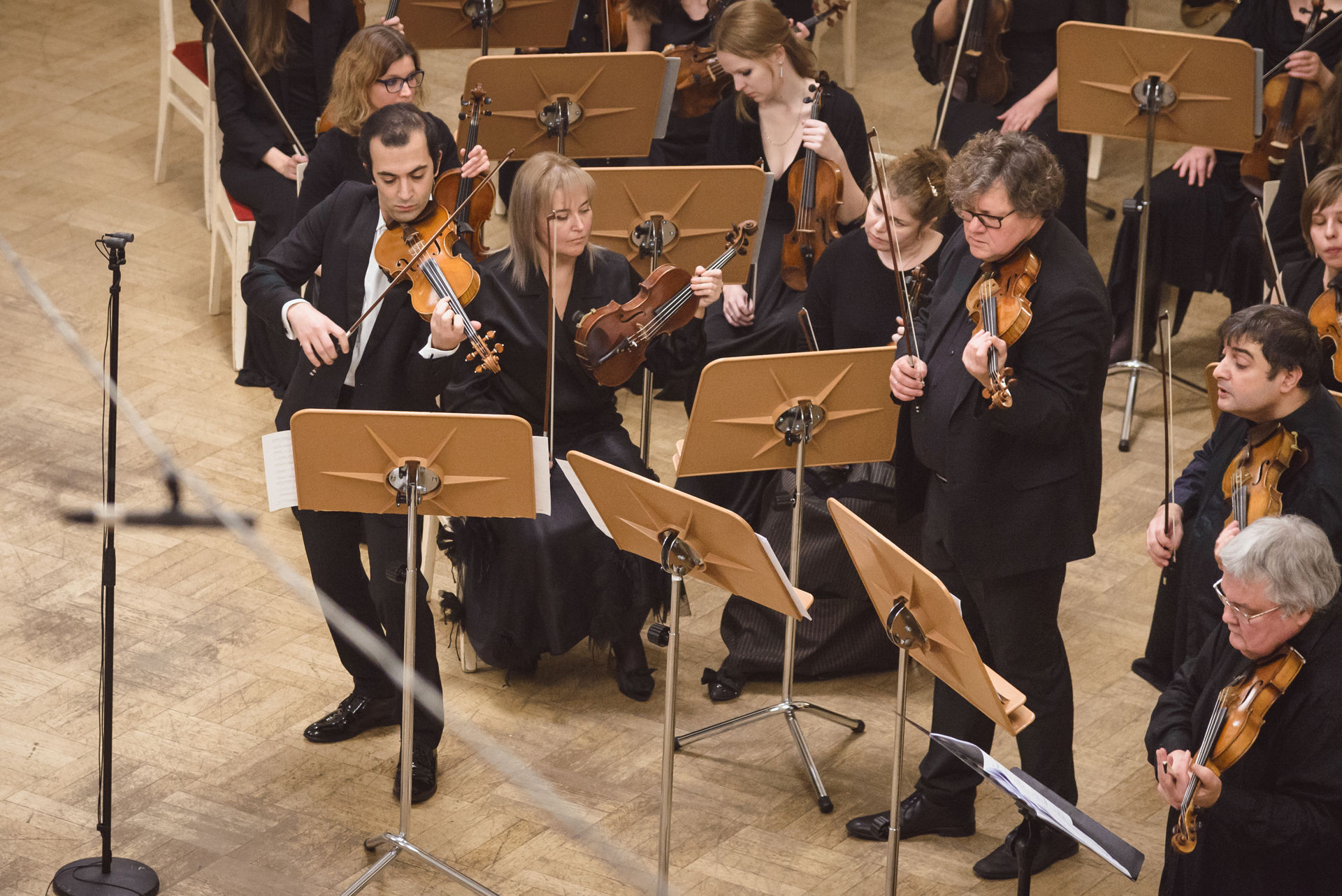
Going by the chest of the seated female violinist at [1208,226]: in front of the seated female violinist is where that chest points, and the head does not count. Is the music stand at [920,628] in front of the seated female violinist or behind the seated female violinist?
in front

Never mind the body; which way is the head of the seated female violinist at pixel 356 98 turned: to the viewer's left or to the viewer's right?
to the viewer's right

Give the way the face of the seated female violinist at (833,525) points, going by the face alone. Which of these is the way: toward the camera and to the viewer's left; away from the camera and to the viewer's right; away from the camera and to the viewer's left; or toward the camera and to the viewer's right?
toward the camera and to the viewer's left

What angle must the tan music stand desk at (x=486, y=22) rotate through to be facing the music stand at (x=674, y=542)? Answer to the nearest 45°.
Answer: approximately 180°

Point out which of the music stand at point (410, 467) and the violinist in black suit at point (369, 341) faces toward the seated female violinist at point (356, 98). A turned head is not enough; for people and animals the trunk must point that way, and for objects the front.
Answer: the music stand

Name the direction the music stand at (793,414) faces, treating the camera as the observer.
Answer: facing away from the viewer

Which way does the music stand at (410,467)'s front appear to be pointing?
away from the camera

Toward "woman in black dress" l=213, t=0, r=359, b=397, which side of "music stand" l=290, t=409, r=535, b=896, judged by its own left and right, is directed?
front

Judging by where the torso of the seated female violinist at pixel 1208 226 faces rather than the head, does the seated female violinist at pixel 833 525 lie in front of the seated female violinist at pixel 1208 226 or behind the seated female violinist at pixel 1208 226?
in front

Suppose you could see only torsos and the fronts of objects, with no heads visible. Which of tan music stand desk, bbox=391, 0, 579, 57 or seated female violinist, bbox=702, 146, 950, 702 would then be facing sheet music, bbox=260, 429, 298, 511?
the seated female violinist

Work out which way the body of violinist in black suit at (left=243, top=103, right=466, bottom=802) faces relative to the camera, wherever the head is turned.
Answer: toward the camera

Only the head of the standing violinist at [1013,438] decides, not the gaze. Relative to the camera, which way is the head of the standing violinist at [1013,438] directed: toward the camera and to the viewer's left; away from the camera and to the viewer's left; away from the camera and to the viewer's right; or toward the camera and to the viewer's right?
toward the camera and to the viewer's left

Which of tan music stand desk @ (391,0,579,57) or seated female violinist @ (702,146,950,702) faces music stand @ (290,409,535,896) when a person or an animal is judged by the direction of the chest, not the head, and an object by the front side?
the seated female violinist

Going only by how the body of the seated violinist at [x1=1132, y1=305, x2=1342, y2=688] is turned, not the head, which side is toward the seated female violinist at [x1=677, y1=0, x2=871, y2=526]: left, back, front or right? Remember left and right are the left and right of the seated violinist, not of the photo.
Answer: right
